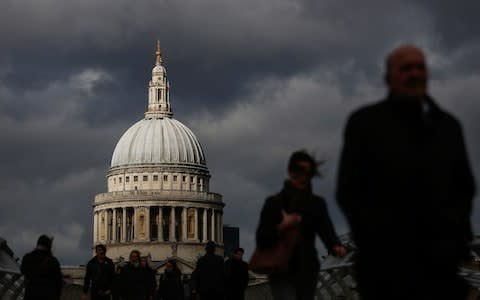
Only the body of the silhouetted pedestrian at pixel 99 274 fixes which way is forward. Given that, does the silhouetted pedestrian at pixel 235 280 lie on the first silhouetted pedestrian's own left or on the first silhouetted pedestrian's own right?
on the first silhouetted pedestrian's own left

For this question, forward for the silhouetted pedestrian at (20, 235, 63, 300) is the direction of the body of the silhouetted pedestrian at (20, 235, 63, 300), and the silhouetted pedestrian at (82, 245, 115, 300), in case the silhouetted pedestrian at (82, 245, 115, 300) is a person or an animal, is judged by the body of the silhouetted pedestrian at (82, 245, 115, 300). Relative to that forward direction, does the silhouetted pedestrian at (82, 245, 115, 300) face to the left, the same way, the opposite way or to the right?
the opposite way

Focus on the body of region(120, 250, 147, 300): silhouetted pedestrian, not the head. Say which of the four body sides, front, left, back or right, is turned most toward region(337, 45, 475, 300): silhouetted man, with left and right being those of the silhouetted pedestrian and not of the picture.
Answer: front

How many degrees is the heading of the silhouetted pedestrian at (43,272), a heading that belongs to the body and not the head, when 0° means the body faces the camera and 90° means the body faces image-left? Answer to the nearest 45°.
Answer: approximately 180°

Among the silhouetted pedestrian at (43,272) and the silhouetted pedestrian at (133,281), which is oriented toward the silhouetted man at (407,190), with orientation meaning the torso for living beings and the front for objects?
the silhouetted pedestrian at (133,281)

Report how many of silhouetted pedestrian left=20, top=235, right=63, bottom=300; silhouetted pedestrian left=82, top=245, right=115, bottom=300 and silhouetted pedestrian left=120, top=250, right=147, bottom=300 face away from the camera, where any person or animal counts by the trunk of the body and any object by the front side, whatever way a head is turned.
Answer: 1

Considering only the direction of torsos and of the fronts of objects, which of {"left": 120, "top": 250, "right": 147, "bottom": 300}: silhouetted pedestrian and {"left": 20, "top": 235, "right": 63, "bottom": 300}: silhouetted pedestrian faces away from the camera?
{"left": 20, "top": 235, "right": 63, "bottom": 300}: silhouetted pedestrian

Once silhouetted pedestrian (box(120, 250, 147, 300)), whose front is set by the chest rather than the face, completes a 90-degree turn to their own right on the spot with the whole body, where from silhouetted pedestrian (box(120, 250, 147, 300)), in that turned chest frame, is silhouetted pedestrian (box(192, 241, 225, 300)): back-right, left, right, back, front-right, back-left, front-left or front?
back

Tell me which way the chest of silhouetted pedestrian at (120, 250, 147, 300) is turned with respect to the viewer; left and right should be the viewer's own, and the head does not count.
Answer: facing the viewer

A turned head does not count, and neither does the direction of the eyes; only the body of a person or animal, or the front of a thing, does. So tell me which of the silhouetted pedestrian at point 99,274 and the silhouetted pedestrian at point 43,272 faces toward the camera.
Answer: the silhouetted pedestrian at point 99,274

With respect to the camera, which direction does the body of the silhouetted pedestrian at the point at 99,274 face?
toward the camera
